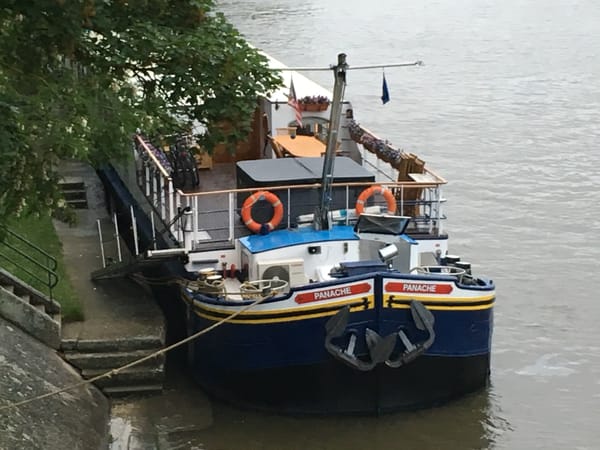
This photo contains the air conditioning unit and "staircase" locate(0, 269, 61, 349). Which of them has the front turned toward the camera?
the air conditioning unit

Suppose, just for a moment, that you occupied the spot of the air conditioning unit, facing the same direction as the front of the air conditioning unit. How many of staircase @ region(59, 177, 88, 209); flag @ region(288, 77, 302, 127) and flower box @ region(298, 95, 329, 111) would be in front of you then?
0

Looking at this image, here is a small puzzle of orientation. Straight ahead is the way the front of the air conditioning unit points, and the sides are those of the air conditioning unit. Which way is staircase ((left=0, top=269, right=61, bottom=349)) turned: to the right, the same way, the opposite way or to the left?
to the left

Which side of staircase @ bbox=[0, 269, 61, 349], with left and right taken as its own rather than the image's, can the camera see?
right

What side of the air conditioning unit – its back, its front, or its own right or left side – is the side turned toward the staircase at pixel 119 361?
right

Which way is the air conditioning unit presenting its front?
toward the camera

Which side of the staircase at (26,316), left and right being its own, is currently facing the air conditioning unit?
front

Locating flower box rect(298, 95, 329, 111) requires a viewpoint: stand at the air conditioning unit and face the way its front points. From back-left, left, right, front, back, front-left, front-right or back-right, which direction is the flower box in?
back

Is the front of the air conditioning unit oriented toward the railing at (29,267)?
no

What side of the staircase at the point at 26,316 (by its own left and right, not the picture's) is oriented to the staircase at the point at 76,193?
left
